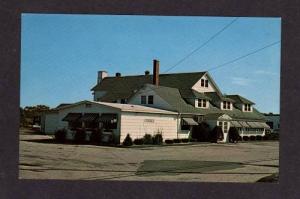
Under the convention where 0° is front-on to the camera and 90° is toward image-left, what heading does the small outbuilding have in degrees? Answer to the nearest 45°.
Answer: approximately 45°

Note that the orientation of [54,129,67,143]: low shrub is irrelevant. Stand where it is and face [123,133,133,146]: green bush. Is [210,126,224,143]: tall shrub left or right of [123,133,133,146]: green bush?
left

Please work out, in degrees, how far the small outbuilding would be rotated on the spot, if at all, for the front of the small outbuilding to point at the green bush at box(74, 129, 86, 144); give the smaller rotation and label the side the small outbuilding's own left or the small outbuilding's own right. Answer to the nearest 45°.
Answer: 0° — it already faces it
